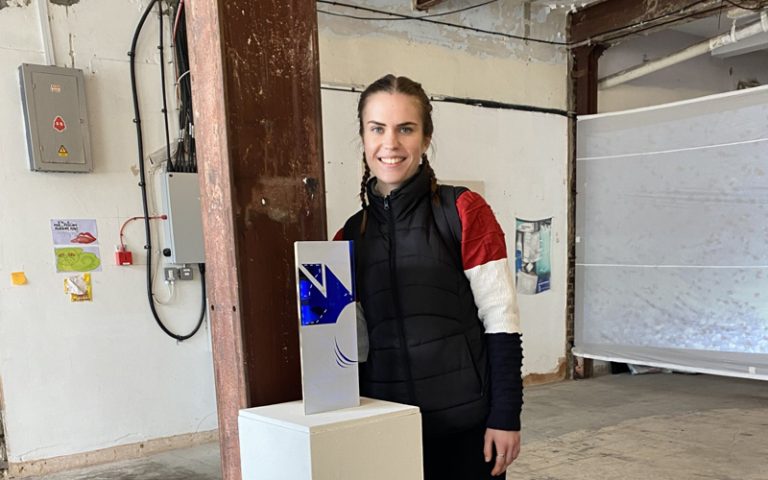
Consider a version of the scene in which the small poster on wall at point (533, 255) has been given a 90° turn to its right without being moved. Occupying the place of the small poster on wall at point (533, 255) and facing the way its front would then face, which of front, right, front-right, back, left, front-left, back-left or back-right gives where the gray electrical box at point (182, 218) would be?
front-left

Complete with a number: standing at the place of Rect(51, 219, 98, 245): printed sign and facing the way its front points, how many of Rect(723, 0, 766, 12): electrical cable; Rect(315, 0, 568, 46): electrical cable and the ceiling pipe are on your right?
0

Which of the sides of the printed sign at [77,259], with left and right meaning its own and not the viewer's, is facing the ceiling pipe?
left

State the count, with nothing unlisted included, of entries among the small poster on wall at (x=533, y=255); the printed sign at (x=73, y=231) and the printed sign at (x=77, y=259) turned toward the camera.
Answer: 3

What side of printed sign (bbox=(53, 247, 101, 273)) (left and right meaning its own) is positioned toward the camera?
front

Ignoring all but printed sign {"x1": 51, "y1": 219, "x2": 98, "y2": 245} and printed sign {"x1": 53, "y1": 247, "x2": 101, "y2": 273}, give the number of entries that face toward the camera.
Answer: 2

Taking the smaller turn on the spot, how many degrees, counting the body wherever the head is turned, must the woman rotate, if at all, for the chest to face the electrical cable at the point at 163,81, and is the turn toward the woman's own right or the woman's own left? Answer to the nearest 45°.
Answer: approximately 90° to the woman's own right

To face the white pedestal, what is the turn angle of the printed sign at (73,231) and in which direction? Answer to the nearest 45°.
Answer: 0° — it already faces it

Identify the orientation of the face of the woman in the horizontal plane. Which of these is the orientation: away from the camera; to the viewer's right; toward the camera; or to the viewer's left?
toward the camera

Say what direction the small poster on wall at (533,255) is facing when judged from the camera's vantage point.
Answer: facing the viewer

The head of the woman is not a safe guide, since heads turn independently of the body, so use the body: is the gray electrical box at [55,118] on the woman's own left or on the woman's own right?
on the woman's own right

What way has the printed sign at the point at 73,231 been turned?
toward the camera
